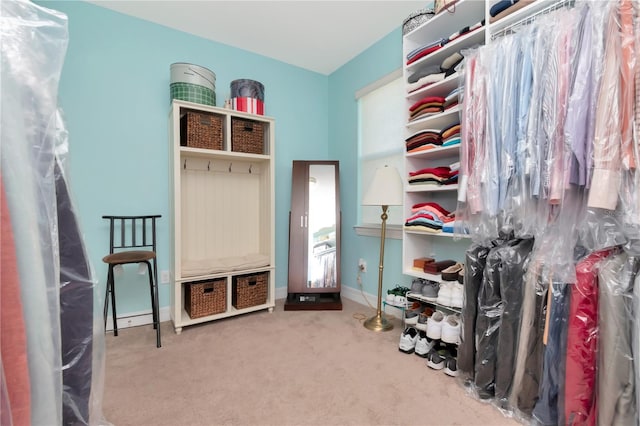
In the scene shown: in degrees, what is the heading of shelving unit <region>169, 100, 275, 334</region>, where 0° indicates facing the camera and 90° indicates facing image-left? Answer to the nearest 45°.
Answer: approximately 315°

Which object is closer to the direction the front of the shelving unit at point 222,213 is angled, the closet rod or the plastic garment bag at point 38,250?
the closet rod

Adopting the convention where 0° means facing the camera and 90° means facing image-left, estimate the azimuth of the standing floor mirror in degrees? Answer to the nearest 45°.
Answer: approximately 0°

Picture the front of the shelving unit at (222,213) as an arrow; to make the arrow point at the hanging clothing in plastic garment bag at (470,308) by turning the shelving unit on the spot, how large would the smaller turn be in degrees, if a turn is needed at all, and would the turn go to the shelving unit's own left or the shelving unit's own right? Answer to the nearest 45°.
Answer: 0° — it already faces it

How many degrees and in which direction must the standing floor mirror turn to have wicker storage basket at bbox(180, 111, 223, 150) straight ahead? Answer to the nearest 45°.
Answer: approximately 45° to its right

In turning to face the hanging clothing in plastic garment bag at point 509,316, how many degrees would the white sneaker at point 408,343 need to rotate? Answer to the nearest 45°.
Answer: approximately 90° to its left
